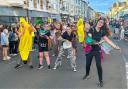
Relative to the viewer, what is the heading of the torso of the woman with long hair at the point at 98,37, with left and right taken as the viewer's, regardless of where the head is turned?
facing the viewer

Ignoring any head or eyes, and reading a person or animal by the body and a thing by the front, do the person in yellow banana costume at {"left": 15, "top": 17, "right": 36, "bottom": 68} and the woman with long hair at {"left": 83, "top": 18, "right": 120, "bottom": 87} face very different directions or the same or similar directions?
same or similar directions

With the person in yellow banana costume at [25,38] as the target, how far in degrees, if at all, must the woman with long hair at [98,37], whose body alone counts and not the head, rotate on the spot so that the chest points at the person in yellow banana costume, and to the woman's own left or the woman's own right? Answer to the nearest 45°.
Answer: approximately 135° to the woman's own right

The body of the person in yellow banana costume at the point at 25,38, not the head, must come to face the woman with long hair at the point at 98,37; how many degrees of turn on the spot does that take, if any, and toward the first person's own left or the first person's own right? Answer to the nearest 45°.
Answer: approximately 45° to the first person's own left

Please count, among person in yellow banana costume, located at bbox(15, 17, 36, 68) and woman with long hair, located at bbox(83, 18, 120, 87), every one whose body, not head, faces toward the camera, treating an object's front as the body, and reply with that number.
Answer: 2
